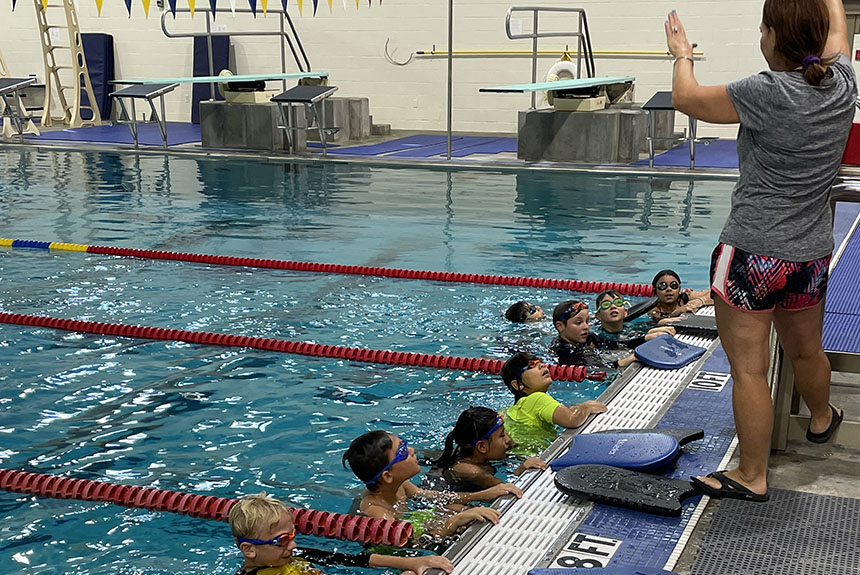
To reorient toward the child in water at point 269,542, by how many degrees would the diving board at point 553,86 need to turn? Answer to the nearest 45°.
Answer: approximately 45° to its left

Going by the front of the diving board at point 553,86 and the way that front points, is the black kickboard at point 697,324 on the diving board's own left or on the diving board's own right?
on the diving board's own left

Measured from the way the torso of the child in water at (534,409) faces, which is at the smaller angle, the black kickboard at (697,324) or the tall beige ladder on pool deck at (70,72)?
the black kickboard

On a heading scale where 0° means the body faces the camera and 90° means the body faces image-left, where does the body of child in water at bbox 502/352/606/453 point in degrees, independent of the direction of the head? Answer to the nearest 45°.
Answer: approximately 270°

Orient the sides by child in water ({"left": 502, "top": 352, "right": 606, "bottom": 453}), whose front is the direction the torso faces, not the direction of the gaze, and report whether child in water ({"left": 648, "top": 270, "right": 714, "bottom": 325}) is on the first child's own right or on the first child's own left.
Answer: on the first child's own left

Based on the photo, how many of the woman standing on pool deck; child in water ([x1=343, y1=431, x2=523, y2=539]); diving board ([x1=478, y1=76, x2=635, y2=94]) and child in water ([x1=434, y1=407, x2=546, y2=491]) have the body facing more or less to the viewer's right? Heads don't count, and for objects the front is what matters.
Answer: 2

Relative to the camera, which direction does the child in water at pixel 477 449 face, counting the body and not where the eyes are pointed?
to the viewer's right

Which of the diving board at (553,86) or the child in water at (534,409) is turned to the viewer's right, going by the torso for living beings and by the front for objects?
the child in water

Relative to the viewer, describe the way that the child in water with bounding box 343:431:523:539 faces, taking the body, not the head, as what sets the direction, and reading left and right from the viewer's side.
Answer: facing to the right of the viewer

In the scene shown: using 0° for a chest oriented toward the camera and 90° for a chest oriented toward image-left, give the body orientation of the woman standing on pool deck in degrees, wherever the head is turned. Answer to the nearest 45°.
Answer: approximately 135°

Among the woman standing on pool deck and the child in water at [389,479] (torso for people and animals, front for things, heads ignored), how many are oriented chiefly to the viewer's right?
1

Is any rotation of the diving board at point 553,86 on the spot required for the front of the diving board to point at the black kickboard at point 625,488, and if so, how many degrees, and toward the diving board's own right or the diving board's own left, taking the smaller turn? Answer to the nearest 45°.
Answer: approximately 45° to the diving board's own left

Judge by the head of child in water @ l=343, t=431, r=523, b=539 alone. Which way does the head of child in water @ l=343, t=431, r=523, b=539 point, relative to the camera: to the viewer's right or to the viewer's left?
to the viewer's right

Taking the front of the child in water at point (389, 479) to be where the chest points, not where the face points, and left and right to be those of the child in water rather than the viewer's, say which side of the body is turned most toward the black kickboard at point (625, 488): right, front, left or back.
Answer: front

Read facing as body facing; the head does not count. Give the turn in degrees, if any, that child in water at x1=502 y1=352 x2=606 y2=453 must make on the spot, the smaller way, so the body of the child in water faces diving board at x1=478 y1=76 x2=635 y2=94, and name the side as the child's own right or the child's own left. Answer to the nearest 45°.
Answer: approximately 90° to the child's own left

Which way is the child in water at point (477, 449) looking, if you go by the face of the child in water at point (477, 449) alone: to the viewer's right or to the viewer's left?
to the viewer's right

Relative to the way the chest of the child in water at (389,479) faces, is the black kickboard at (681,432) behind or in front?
in front

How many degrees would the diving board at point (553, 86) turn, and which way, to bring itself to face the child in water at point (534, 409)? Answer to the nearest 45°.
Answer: approximately 45° to its left

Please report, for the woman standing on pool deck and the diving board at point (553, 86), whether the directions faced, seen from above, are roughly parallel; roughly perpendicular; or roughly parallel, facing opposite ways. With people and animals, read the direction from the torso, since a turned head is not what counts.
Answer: roughly perpendicular
